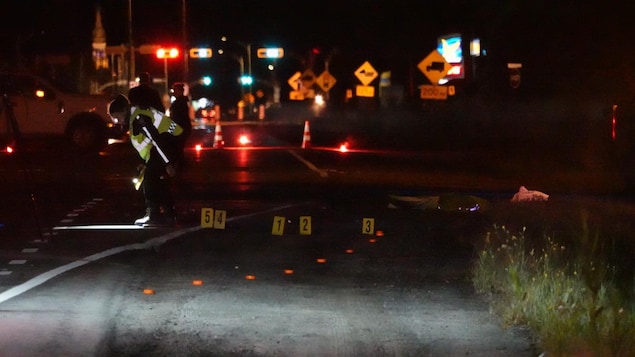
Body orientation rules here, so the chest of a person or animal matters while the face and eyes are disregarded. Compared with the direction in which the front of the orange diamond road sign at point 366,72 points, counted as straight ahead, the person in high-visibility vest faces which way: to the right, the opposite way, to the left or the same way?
to the right

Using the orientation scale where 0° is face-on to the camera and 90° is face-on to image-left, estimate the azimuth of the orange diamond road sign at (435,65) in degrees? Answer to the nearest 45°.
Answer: approximately 0°

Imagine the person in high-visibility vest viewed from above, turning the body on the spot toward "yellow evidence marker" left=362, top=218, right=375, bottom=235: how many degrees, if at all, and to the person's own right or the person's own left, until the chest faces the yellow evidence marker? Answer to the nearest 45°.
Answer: approximately 180°

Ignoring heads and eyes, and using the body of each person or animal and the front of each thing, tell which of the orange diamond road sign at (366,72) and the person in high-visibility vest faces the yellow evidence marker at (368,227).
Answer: the orange diamond road sign

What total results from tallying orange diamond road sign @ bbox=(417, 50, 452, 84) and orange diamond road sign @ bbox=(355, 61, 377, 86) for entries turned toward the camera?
2

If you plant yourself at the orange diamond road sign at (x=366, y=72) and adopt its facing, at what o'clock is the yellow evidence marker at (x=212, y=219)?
The yellow evidence marker is roughly at 12 o'clock from the orange diamond road sign.

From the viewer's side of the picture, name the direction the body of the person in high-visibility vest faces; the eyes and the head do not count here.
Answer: to the viewer's left

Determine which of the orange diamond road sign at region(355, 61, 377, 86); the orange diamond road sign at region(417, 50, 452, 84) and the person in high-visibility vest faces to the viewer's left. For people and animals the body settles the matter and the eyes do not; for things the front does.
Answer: the person in high-visibility vest

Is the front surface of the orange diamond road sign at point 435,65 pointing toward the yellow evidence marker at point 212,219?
yes
